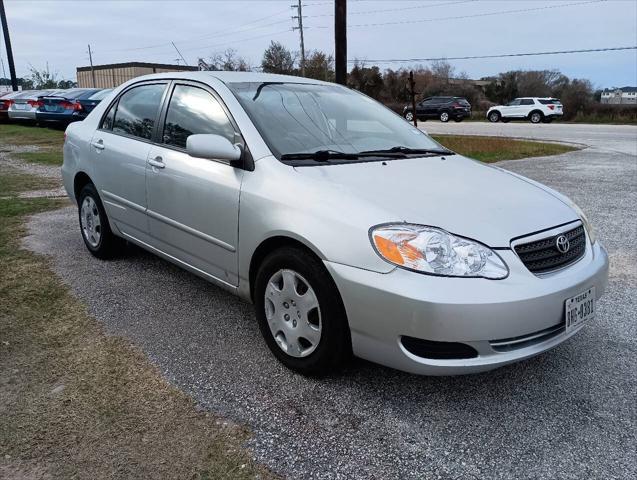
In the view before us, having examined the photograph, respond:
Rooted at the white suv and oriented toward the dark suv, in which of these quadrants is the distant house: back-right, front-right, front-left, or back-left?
back-right

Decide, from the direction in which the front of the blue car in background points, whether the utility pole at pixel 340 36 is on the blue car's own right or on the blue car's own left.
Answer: on the blue car's own right

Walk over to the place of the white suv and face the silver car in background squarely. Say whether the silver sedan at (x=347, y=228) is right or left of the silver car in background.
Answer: left

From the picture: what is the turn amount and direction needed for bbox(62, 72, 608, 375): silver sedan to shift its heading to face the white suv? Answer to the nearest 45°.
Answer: approximately 135° to its left

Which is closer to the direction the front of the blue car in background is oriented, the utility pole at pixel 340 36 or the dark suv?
the dark suv

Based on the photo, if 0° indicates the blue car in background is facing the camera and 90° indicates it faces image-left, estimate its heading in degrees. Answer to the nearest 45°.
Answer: approximately 225°

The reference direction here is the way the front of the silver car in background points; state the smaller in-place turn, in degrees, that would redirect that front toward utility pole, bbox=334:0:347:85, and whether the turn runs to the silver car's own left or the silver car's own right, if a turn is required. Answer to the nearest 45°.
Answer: approximately 90° to the silver car's own right

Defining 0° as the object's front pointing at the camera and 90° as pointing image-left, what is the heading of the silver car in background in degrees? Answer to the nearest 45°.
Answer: approximately 225°

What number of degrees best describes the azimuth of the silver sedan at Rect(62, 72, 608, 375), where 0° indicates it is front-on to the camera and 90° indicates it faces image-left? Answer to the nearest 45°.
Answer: approximately 315°
